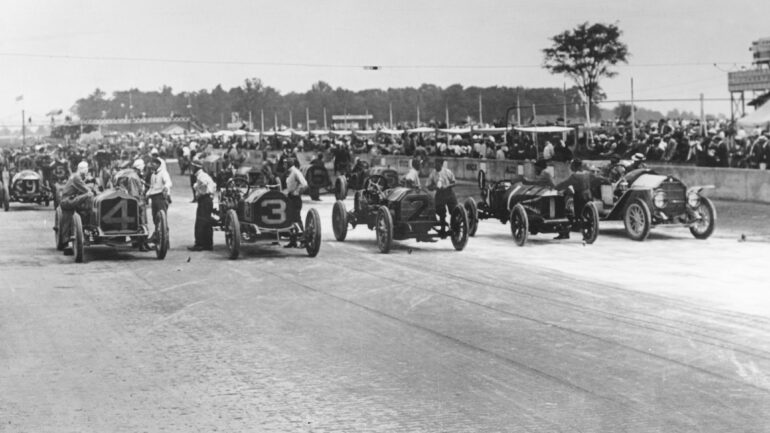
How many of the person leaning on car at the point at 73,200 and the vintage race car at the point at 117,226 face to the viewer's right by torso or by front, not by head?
1

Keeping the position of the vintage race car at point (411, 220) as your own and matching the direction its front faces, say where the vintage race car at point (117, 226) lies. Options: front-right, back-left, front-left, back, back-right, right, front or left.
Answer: back-right

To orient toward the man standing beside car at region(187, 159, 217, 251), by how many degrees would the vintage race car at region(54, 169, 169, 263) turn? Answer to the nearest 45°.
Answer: approximately 135° to its left

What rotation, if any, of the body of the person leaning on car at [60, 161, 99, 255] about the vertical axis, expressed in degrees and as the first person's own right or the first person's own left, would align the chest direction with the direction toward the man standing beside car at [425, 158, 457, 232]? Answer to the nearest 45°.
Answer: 0° — they already face them
